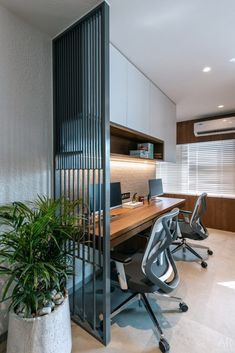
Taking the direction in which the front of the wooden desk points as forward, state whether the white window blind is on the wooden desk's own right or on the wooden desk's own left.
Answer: on the wooden desk's own left

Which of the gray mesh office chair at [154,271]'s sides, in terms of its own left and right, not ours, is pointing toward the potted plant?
left

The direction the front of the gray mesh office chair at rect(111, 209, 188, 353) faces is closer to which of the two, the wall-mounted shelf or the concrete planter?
the wall-mounted shelf

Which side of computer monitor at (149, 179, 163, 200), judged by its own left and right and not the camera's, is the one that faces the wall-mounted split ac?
left

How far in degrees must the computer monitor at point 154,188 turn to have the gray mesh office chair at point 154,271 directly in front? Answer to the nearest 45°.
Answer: approximately 45° to its right

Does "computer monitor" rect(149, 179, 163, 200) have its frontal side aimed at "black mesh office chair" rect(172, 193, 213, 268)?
yes

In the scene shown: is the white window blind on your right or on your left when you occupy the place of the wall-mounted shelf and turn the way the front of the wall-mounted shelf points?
on your left

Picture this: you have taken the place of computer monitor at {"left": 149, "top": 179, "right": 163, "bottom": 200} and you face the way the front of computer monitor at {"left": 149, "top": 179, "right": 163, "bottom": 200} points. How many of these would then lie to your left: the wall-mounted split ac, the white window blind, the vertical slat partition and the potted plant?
2

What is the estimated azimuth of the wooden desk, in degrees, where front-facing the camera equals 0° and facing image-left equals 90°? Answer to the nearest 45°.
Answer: approximately 315°

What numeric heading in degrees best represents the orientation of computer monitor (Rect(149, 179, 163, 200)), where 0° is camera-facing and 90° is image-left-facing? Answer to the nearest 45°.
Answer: approximately 315°

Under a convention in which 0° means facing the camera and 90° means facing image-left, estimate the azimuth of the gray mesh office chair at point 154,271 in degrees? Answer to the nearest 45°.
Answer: approximately 135°

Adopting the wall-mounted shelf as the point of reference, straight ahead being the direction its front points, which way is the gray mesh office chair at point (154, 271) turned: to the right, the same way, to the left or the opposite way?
the opposite way

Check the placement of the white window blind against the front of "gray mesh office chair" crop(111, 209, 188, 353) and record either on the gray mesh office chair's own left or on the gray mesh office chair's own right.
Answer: on the gray mesh office chair's own right
